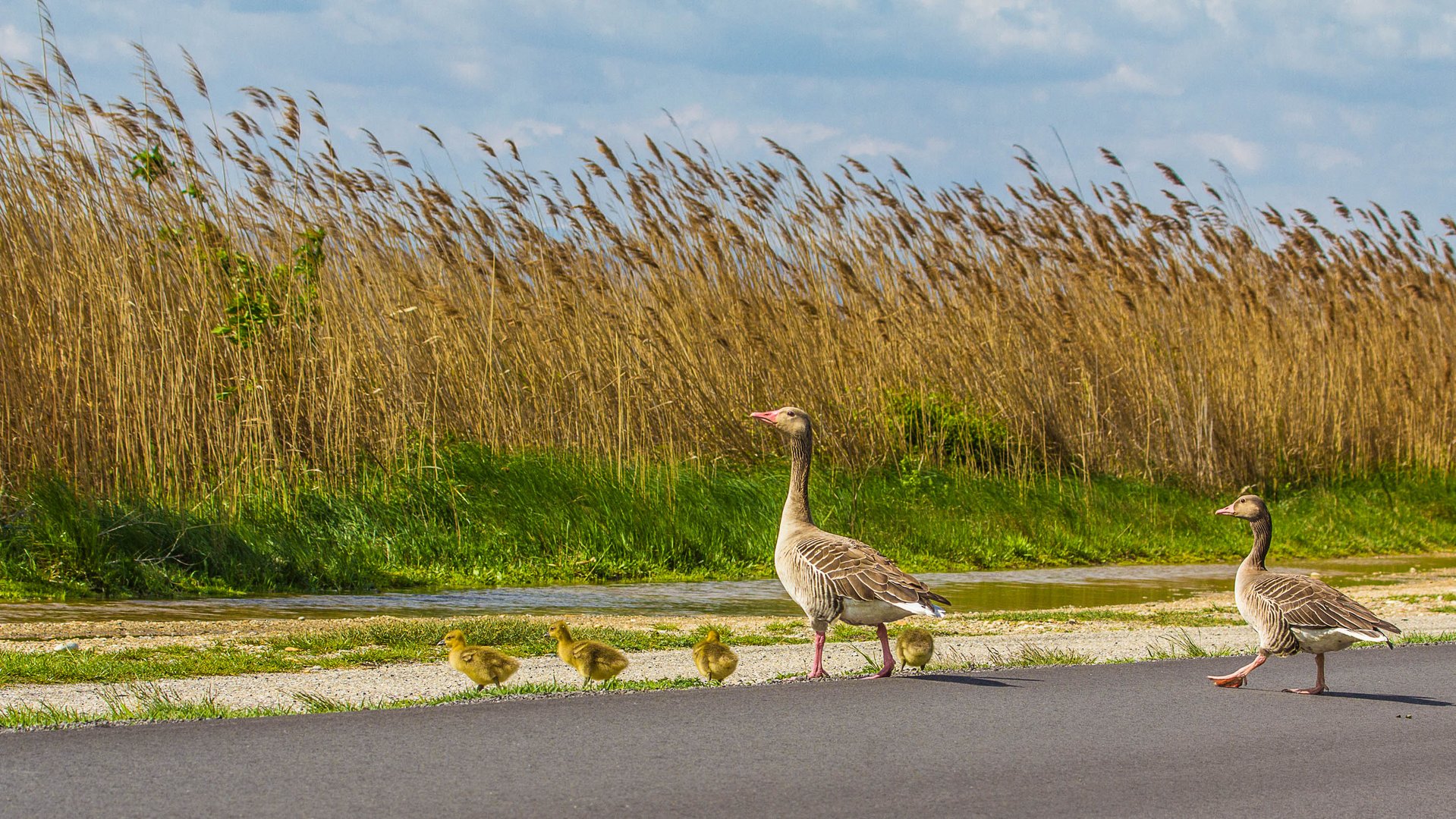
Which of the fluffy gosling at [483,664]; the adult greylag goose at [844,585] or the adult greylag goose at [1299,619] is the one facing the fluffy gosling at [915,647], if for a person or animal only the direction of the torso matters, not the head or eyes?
the adult greylag goose at [1299,619]

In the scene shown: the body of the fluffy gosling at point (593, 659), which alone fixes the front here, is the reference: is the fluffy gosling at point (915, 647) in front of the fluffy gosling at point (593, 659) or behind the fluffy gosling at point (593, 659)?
behind

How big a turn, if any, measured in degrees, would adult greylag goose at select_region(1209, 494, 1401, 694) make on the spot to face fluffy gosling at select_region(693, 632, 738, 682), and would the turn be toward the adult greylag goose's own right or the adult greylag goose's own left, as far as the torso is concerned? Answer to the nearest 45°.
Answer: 0° — it already faces it

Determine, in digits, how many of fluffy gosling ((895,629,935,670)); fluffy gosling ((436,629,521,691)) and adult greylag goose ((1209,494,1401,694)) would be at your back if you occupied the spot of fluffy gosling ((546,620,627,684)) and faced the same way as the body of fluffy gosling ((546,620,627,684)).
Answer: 2

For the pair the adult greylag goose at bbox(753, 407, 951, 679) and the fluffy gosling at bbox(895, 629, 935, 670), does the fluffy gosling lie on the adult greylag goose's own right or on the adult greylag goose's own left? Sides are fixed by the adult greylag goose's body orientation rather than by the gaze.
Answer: on the adult greylag goose's own right

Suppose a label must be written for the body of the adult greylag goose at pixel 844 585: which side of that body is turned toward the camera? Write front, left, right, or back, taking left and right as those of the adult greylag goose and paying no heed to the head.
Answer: left

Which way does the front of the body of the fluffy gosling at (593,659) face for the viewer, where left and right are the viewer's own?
facing to the left of the viewer

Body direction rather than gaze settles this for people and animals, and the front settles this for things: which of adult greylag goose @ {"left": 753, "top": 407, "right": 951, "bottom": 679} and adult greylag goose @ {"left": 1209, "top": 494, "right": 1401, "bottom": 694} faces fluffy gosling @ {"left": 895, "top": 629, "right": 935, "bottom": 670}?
adult greylag goose @ {"left": 1209, "top": 494, "right": 1401, "bottom": 694}

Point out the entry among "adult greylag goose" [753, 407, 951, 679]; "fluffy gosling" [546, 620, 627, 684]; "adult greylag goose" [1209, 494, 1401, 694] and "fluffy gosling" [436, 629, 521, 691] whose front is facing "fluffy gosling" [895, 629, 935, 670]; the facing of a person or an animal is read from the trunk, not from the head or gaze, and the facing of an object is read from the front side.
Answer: "adult greylag goose" [1209, 494, 1401, 694]

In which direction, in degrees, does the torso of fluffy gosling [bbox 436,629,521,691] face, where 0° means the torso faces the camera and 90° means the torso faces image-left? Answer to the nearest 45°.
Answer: approximately 90°

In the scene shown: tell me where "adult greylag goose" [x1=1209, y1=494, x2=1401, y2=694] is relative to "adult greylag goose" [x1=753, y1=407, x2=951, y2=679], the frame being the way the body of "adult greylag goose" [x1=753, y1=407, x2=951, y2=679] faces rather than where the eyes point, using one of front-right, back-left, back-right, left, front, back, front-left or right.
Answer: back

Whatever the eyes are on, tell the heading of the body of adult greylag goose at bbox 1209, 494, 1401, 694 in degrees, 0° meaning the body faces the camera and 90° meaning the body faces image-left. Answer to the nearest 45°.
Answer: approximately 90°

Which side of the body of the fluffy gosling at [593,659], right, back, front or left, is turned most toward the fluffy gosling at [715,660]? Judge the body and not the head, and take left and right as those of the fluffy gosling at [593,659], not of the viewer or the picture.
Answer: back

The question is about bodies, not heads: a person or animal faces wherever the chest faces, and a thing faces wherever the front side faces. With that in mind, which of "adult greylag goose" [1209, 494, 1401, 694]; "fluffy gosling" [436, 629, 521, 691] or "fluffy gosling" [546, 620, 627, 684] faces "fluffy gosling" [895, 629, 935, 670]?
the adult greylag goose
